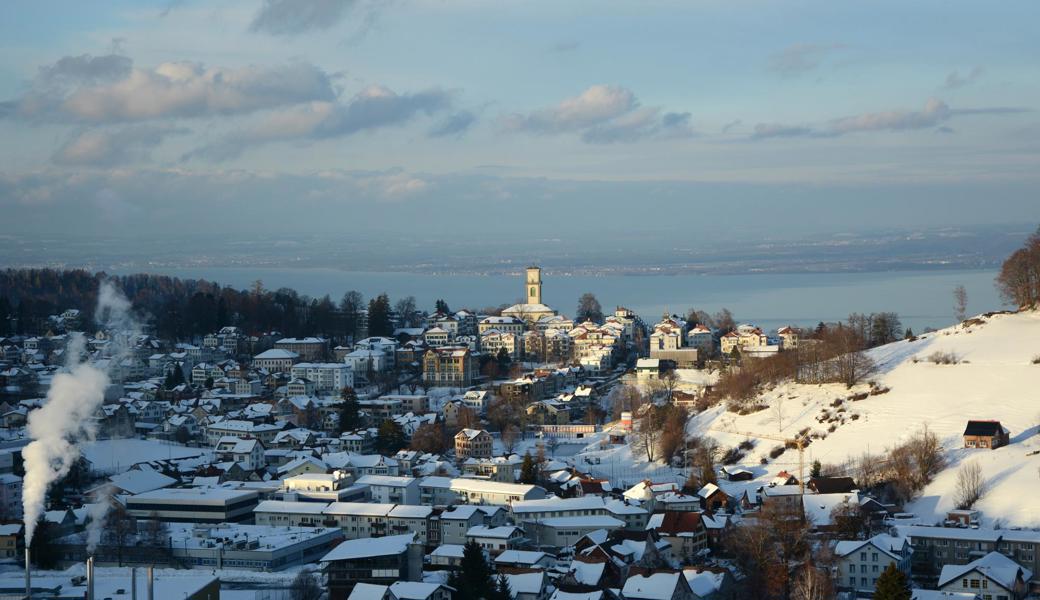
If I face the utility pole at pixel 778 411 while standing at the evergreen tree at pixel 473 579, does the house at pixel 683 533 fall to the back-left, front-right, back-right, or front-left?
front-right

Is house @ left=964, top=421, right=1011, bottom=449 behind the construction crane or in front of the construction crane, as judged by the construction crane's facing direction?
behind

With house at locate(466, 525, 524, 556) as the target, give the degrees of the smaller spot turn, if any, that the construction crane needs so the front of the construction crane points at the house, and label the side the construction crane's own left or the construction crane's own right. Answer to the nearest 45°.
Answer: approximately 45° to the construction crane's own left

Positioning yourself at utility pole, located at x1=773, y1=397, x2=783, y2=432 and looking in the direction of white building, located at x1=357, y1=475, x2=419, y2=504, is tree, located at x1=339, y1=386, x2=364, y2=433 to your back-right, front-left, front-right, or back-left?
front-right

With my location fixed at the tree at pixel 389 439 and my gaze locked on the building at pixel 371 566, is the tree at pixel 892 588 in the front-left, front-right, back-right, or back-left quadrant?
front-left

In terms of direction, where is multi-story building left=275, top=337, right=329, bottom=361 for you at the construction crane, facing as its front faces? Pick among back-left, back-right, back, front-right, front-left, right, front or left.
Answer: front-right

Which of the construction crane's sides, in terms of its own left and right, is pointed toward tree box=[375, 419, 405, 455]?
front

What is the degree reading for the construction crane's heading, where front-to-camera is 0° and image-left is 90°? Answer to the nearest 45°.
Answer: approximately 90°

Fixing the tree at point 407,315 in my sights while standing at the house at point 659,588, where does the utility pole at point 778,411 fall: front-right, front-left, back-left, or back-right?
front-right
